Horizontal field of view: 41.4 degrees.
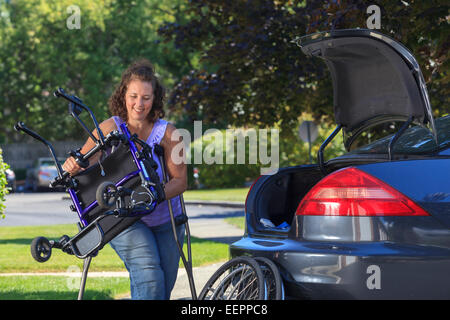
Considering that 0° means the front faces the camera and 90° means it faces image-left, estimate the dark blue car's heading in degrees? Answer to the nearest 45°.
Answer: approximately 225°

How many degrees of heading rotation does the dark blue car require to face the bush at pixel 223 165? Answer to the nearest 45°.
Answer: approximately 45° to its left

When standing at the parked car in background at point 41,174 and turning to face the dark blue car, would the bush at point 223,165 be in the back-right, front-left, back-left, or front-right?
front-left

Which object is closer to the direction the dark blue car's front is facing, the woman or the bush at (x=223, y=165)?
the bush

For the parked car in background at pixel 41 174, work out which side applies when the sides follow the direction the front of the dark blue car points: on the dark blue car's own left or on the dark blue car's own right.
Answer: on the dark blue car's own left

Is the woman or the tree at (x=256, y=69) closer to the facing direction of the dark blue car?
the tree

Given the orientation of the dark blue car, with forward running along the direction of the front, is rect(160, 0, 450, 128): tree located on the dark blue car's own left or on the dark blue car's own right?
on the dark blue car's own left

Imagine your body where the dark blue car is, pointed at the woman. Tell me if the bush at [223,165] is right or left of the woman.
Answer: right
